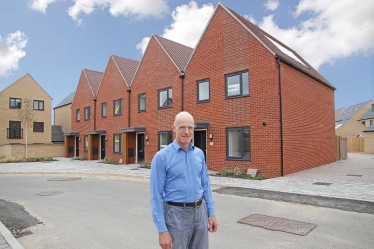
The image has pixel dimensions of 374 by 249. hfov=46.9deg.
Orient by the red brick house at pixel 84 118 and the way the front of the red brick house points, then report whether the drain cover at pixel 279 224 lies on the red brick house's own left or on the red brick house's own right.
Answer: on the red brick house's own left

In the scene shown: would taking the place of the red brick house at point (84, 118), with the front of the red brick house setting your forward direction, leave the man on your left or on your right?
on your left

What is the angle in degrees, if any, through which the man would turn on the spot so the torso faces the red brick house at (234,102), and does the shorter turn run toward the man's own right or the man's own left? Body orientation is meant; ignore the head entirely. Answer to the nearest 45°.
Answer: approximately 135° to the man's own left

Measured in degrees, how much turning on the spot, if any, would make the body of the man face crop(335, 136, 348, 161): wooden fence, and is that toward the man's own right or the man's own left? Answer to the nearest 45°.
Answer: approximately 90° to the man's own left

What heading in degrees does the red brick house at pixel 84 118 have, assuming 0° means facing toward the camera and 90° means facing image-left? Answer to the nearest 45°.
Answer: approximately 45°
